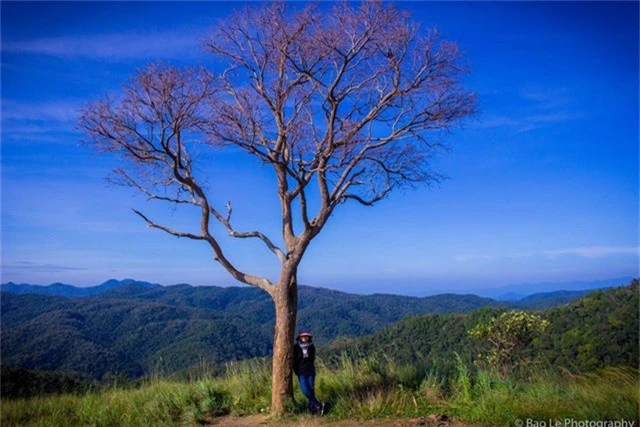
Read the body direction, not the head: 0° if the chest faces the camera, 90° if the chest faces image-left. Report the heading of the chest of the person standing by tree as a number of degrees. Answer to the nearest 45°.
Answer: approximately 0°

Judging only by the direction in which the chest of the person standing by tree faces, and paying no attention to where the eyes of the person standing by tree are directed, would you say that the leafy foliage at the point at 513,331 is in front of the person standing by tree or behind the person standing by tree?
behind
